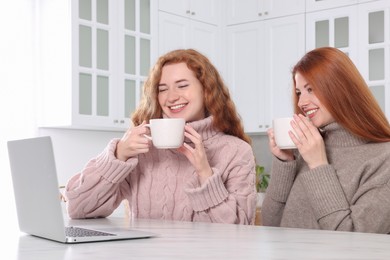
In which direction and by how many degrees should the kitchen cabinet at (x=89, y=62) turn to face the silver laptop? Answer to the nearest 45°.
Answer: approximately 45° to its right

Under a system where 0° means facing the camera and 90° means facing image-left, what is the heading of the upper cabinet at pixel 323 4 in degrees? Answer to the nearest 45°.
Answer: approximately 45°

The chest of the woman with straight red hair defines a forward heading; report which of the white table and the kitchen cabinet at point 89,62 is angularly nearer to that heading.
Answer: the white table

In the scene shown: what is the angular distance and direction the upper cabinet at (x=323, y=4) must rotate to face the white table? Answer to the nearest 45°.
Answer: approximately 45° to its left

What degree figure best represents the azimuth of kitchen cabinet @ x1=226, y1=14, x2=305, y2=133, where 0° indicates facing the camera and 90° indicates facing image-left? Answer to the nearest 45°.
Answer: approximately 45°

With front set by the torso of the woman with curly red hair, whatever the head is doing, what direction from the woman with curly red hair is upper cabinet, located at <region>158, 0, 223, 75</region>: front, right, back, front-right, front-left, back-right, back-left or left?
back-right
